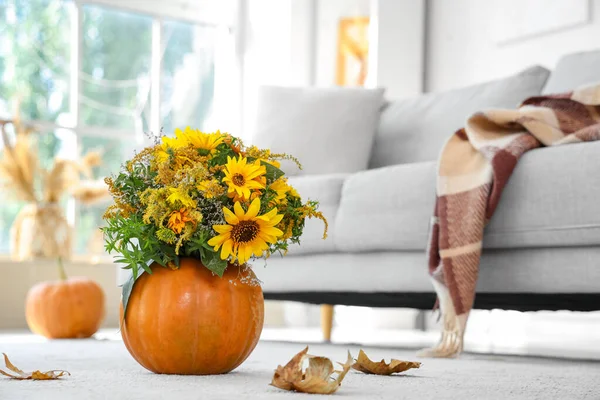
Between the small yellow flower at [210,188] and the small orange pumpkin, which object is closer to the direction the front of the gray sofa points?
the small yellow flower

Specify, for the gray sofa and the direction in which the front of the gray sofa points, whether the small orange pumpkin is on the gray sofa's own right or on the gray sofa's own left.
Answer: on the gray sofa's own right

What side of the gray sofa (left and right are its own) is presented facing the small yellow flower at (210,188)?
front

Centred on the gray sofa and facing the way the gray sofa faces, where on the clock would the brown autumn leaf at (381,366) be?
The brown autumn leaf is roughly at 11 o'clock from the gray sofa.

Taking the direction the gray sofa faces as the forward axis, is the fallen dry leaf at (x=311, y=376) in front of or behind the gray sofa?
in front

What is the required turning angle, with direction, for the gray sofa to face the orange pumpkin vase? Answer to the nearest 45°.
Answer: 0° — it already faces it

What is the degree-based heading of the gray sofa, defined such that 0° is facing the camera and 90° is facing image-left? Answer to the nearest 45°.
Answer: approximately 45°

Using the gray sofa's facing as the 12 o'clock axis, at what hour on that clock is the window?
The window is roughly at 3 o'clock from the gray sofa.

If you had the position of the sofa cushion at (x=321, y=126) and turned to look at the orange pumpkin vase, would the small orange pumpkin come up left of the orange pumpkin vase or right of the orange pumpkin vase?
right
